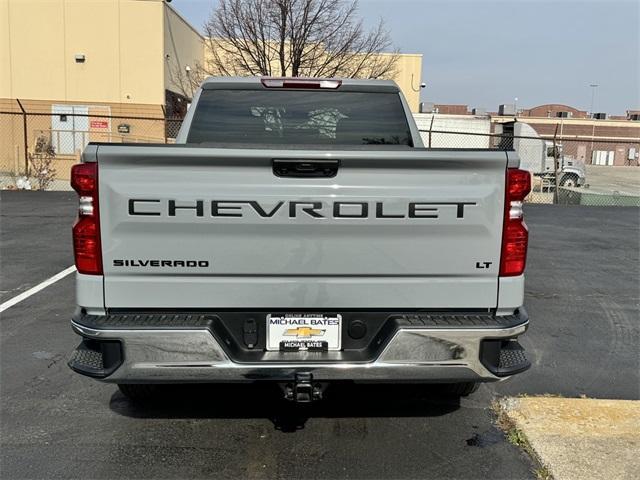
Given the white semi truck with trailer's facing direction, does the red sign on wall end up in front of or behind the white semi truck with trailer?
behind

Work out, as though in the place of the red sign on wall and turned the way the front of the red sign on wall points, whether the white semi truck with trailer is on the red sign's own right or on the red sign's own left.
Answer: on the red sign's own left

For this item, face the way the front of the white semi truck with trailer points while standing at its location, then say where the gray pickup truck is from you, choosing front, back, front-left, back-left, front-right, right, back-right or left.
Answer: right

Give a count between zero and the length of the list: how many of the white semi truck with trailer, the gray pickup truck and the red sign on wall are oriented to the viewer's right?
1

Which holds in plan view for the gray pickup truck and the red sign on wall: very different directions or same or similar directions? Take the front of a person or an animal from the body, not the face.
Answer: very different directions

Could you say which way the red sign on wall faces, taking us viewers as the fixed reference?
facing the viewer

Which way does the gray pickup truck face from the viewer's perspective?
away from the camera

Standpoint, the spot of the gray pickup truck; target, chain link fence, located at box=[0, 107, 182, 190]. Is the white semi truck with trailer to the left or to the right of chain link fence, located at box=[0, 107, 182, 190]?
right

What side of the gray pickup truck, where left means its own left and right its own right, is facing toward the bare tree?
front

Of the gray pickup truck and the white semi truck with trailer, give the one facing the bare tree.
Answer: the gray pickup truck

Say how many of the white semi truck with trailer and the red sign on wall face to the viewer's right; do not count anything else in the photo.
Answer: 1

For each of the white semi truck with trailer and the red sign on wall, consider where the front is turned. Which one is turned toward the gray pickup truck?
the red sign on wall

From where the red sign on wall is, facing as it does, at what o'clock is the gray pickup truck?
The gray pickup truck is roughly at 12 o'clock from the red sign on wall.

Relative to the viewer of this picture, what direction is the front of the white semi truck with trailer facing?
facing to the right of the viewer

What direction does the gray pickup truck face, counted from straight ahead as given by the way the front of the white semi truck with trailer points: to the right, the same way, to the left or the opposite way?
to the left

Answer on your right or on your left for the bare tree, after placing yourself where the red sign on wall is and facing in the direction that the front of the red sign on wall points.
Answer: on your left
